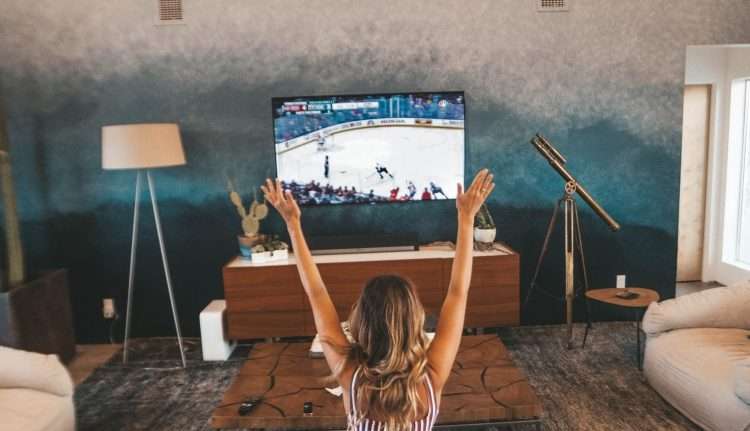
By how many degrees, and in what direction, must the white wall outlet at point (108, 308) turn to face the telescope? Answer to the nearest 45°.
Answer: approximately 45° to its left

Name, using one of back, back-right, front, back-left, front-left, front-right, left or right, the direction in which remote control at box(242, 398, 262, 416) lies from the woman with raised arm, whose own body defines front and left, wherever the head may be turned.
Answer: front-left

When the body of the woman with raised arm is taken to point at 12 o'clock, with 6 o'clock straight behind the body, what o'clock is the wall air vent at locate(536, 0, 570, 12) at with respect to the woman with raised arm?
The wall air vent is roughly at 1 o'clock from the woman with raised arm.

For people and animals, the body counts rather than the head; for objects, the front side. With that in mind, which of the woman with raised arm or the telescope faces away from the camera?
the woman with raised arm

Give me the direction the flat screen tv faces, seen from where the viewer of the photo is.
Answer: facing the viewer

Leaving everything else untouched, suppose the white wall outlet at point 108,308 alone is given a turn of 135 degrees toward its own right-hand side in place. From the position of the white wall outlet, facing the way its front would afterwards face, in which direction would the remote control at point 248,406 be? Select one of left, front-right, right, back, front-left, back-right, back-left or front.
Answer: back-left

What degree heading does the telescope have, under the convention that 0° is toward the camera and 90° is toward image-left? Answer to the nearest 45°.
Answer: approximately 90°

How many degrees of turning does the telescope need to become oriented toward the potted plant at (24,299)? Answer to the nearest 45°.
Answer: approximately 45° to its left

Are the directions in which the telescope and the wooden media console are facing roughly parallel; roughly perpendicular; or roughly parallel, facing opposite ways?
roughly perpendicular

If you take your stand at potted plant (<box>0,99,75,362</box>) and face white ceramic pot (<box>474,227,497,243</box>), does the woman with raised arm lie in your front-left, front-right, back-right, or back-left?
front-right

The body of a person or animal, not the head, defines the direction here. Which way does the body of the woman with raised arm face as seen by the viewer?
away from the camera

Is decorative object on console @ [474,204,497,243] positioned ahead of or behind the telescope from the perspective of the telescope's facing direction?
ahead

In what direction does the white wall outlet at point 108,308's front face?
toward the camera

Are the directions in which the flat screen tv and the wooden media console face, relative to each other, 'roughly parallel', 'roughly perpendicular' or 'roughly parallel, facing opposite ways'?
roughly parallel

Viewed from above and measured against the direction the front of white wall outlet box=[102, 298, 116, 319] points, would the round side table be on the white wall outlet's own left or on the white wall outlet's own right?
on the white wall outlet's own left

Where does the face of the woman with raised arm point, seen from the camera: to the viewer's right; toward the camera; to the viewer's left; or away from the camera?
away from the camera

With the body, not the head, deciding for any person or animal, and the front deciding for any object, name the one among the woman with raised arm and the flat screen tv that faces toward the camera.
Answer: the flat screen tv
